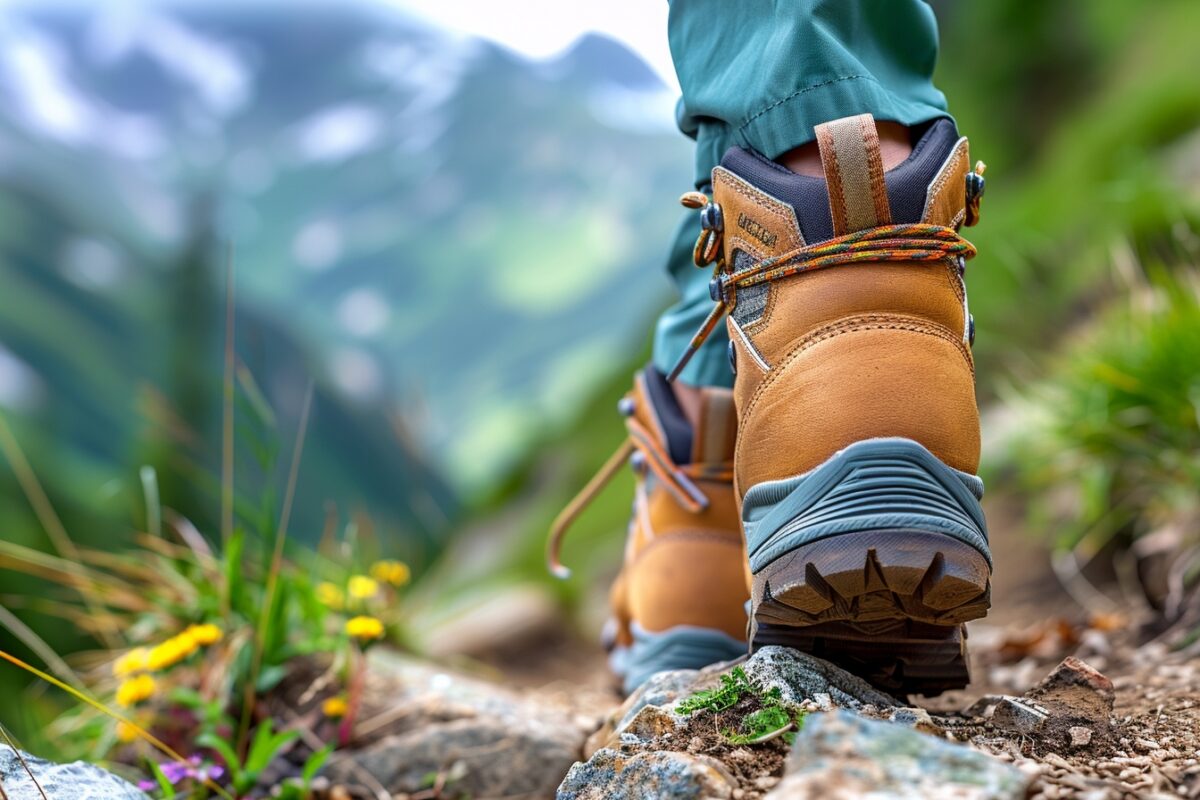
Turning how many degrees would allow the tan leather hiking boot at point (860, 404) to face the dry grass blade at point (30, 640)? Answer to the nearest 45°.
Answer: approximately 45° to its left

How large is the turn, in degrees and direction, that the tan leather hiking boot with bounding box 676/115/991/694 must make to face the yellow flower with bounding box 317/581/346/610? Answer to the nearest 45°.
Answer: approximately 45° to its left

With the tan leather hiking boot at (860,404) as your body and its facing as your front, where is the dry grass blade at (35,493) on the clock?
The dry grass blade is roughly at 10 o'clock from the tan leather hiking boot.

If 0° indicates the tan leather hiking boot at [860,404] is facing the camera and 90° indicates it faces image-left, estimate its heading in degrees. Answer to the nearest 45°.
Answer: approximately 180°

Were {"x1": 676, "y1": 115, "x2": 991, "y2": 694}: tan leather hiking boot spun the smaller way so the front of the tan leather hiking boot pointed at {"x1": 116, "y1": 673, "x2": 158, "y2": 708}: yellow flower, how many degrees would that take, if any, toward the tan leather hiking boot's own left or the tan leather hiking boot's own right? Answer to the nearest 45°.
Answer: approximately 45° to the tan leather hiking boot's own left

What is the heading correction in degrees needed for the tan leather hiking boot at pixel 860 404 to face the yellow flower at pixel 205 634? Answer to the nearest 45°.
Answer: approximately 45° to its left
